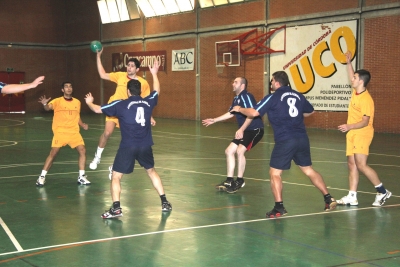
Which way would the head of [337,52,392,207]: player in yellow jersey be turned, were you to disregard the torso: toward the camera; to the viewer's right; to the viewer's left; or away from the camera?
to the viewer's left

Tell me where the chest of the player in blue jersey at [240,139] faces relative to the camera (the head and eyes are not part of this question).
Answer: to the viewer's left

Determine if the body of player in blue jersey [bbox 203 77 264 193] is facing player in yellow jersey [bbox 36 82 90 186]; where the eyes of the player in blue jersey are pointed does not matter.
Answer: yes

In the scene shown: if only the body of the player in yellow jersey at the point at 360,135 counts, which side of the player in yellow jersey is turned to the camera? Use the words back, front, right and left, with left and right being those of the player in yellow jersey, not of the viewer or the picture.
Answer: left

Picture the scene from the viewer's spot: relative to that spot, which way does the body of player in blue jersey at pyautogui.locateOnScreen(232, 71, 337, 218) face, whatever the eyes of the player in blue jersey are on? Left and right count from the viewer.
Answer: facing away from the viewer and to the left of the viewer

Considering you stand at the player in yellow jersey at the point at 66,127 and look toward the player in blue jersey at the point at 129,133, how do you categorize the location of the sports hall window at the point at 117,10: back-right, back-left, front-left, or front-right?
back-left

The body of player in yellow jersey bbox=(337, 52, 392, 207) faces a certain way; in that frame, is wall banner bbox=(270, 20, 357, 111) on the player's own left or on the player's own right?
on the player's own right

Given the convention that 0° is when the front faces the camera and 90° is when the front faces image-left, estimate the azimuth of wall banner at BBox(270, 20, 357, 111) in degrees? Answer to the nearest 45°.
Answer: approximately 45°

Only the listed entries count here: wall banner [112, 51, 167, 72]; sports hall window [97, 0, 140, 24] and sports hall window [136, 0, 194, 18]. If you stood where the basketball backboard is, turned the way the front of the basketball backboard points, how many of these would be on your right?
3
